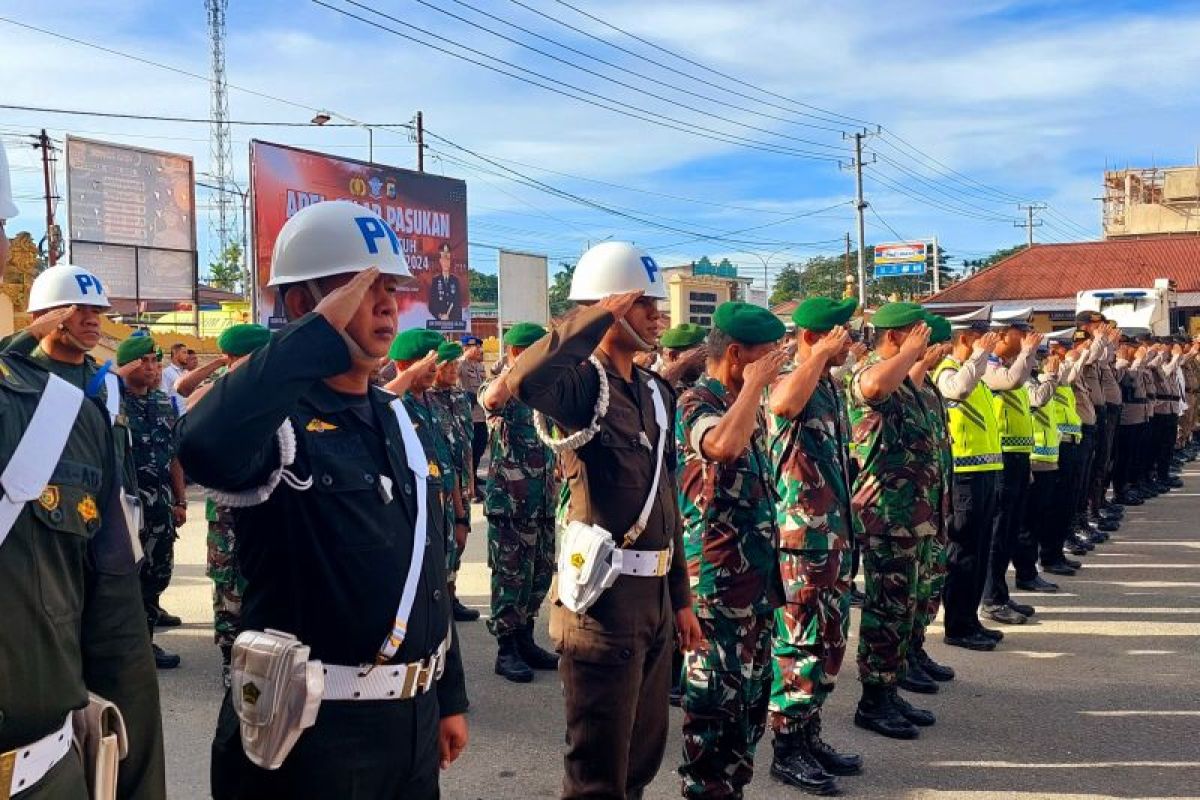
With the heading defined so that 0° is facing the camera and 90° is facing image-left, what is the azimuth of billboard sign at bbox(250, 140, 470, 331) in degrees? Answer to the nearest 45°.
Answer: approximately 315°

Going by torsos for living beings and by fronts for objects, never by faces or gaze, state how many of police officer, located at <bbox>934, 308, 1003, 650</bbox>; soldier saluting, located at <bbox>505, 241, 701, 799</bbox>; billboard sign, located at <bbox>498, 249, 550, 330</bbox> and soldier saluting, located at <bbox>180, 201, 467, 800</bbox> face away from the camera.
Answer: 0

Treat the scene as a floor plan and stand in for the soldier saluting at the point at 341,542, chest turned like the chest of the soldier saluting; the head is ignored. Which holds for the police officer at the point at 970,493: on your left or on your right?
on your left

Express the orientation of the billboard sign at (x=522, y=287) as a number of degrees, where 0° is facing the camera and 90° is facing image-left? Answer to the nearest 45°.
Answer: approximately 315°

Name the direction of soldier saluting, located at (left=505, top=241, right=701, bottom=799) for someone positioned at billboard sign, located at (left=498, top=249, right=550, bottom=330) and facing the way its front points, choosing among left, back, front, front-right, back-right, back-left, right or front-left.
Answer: front-right

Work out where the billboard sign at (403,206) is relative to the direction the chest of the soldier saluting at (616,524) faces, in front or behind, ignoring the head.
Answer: behind

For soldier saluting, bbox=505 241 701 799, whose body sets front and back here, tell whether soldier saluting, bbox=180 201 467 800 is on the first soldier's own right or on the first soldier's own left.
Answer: on the first soldier's own right

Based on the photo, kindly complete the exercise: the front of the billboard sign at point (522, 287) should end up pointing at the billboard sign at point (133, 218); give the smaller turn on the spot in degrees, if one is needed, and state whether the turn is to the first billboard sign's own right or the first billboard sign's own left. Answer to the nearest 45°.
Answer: approximately 90° to the first billboard sign's own right

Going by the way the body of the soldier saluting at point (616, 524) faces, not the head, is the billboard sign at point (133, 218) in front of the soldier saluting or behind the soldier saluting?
behind

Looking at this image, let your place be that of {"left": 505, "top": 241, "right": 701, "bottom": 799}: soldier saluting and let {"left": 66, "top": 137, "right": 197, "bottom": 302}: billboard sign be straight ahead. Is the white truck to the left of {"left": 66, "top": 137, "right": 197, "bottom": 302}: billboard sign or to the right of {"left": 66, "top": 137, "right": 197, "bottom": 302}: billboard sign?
right

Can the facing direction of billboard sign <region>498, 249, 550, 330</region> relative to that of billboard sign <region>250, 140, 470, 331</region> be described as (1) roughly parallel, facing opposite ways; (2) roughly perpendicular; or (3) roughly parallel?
roughly parallel

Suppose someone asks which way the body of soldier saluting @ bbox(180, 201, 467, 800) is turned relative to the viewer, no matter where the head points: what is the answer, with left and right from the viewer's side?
facing the viewer and to the right of the viewer

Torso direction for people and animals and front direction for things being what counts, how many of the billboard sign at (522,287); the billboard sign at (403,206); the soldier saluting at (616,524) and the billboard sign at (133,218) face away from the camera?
0

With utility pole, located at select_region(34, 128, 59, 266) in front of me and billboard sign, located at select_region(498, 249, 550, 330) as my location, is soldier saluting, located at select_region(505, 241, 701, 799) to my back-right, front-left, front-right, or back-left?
back-left
